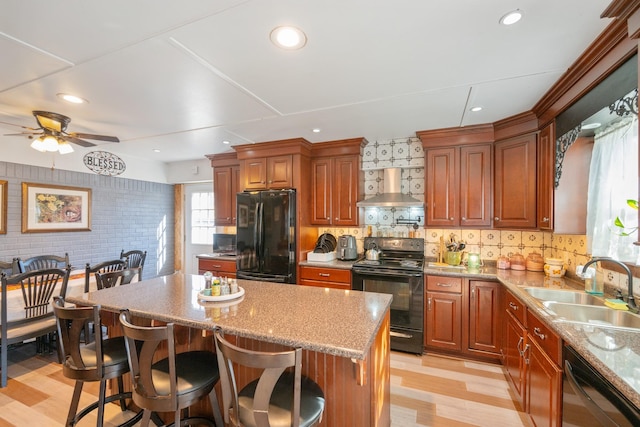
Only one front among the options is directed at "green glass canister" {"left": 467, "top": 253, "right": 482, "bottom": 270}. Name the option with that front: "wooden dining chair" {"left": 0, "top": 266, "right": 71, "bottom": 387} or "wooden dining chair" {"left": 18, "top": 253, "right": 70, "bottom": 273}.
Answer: "wooden dining chair" {"left": 18, "top": 253, "right": 70, "bottom": 273}

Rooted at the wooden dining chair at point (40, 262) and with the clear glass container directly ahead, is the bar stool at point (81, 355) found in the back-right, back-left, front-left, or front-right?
front-right

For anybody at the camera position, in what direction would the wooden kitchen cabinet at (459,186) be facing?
facing the viewer

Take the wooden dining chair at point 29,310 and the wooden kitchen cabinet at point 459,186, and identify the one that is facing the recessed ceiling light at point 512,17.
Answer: the wooden kitchen cabinet

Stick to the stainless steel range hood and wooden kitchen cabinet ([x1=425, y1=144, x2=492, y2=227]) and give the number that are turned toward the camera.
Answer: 2

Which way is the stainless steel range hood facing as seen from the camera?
toward the camera

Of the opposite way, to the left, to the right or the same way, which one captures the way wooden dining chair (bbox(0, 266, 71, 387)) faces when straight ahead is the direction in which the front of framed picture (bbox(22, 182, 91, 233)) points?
the opposite way

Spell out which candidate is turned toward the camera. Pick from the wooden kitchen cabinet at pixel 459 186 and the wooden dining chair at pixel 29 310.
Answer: the wooden kitchen cabinet

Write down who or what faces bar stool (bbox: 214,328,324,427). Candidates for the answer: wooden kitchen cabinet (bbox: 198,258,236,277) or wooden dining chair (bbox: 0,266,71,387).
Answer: the wooden kitchen cabinet

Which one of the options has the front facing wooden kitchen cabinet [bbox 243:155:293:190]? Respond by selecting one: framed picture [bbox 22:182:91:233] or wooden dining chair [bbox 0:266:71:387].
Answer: the framed picture

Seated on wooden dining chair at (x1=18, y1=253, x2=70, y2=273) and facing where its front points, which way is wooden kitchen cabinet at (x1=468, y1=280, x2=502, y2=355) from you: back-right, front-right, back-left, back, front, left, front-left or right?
front

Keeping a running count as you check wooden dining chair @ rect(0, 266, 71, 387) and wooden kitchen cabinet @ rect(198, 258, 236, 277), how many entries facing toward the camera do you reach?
1

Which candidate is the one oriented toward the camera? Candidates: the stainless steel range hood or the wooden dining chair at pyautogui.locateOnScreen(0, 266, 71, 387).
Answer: the stainless steel range hood

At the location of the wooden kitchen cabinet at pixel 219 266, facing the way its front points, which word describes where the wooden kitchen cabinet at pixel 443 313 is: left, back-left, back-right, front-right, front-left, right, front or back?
front-left

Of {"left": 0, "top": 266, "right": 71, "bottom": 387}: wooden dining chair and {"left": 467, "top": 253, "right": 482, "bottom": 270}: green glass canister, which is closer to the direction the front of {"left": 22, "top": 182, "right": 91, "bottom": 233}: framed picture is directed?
the green glass canister

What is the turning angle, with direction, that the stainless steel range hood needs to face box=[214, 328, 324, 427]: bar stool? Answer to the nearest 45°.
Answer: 0° — it already faces it
